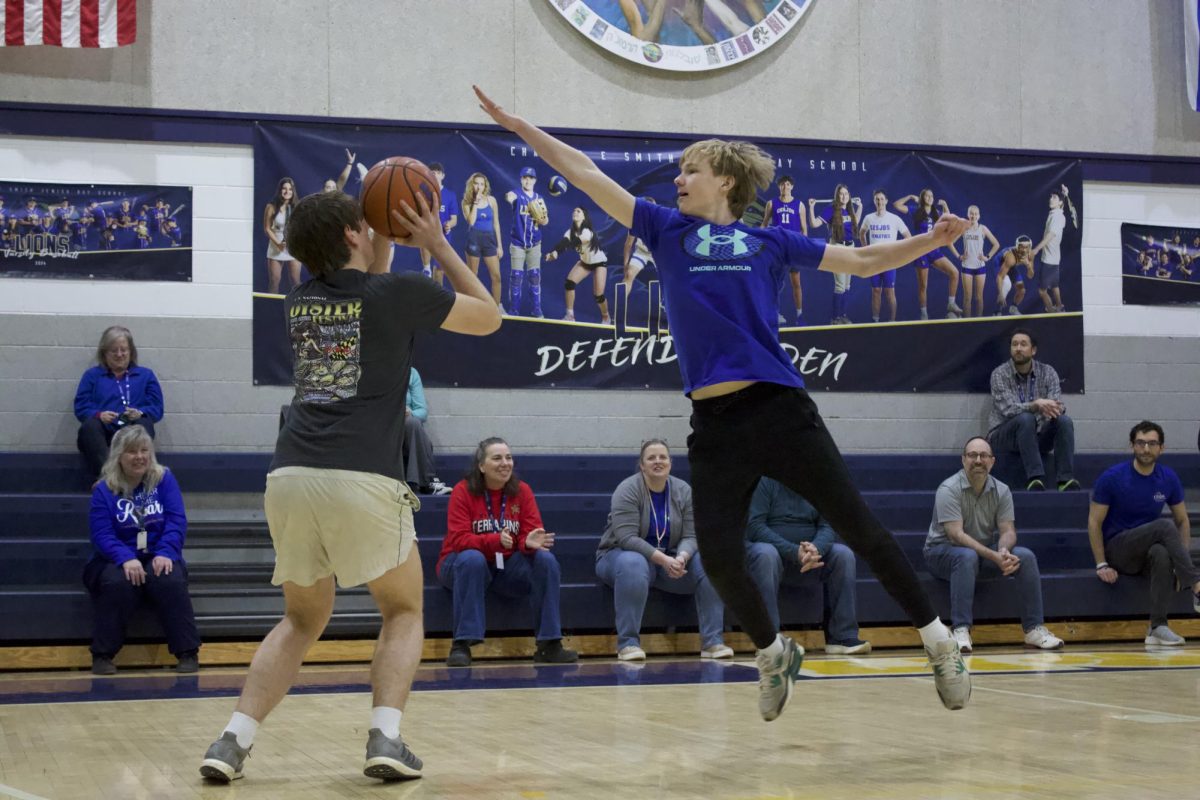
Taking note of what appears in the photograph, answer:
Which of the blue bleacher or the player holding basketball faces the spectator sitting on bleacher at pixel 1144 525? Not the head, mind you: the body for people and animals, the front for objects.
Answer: the player holding basketball

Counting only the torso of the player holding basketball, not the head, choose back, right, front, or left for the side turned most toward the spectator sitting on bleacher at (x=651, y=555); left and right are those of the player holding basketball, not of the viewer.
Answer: front

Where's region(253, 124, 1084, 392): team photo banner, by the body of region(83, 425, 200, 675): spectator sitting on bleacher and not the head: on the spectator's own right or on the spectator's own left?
on the spectator's own left

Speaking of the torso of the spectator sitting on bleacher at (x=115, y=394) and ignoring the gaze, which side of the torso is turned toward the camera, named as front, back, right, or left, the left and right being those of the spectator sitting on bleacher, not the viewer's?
front

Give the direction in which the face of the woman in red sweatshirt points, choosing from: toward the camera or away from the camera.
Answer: toward the camera

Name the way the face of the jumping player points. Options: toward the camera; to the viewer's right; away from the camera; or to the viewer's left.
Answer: to the viewer's left

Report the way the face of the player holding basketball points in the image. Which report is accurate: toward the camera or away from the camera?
away from the camera

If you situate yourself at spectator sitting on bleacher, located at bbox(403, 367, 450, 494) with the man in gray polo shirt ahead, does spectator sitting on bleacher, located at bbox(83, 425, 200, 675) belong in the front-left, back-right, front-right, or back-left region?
back-right

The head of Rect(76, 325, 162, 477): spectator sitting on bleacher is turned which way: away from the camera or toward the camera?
toward the camera

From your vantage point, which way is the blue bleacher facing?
toward the camera

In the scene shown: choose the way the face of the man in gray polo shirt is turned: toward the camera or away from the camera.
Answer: toward the camera

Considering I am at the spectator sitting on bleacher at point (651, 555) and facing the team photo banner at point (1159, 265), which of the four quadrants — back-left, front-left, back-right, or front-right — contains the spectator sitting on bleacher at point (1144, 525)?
front-right

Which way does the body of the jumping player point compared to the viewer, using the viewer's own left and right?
facing the viewer

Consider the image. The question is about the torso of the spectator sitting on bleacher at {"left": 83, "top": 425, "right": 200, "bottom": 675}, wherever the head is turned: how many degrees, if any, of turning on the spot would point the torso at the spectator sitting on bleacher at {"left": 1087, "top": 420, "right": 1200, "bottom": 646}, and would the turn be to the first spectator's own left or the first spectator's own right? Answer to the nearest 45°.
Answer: approximately 90° to the first spectator's own left

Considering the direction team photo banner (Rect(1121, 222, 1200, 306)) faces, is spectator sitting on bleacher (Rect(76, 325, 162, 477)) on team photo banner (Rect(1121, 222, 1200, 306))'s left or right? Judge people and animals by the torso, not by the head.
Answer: on its right
